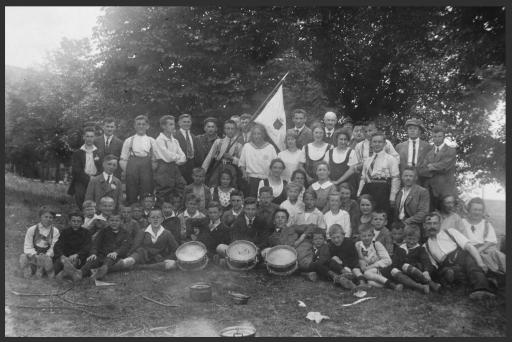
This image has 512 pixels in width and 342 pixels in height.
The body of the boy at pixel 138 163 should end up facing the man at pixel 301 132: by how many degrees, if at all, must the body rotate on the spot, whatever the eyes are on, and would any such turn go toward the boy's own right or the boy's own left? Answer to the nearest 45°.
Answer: approximately 90° to the boy's own left

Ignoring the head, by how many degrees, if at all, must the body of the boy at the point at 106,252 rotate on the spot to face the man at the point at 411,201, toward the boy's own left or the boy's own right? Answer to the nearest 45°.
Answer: approximately 135° to the boy's own left
